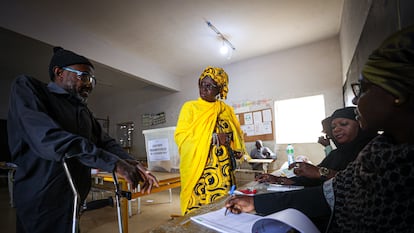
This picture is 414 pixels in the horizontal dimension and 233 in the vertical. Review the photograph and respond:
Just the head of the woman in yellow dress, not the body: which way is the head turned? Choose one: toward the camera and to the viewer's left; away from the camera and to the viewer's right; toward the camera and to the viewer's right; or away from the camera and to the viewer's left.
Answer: toward the camera and to the viewer's left

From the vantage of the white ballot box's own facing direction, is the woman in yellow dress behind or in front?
in front

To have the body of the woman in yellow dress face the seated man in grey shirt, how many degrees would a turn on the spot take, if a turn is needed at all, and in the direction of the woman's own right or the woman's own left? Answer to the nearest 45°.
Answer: approximately 180°

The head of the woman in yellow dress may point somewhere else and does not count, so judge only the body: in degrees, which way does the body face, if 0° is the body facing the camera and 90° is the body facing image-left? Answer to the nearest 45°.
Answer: approximately 0°

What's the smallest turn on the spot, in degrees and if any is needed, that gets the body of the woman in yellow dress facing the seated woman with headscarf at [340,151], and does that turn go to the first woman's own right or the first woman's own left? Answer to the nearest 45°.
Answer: approximately 45° to the first woman's own left

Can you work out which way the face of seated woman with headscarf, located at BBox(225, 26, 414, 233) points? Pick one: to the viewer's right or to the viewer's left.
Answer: to the viewer's left

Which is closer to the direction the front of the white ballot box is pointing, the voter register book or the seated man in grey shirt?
the voter register book

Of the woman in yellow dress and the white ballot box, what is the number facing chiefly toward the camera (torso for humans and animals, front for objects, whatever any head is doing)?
2

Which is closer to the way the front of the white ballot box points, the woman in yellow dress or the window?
the woman in yellow dress

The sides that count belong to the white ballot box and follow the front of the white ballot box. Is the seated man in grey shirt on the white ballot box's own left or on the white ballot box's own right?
on the white ballot box's own left
